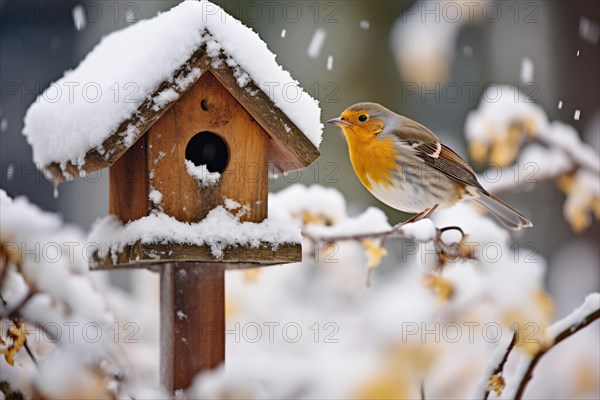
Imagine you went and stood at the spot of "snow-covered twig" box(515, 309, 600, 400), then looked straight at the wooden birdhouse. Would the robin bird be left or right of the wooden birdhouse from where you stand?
right

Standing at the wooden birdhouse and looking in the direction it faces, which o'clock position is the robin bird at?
The robin bird is roughly at 8 o'clock from the wooden birdhouse.

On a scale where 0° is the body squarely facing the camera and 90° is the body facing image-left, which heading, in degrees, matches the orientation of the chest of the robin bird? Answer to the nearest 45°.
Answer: approximately 90°

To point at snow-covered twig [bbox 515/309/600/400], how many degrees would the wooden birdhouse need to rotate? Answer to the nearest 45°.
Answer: approximately 45° to its left

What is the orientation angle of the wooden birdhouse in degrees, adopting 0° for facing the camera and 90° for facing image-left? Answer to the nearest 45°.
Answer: approximately 0°

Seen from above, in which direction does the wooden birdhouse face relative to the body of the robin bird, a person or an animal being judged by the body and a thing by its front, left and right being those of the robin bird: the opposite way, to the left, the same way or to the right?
to the left

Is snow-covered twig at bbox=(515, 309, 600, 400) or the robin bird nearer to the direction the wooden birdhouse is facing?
the snow-covered twig

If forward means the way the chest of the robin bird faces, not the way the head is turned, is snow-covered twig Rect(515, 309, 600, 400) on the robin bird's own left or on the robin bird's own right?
on the robin bird's own left

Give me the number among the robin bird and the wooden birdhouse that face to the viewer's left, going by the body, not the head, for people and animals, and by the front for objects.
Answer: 1

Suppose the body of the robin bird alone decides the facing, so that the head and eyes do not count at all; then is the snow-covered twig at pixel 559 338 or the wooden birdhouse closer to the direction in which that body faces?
the wooden birdhouse

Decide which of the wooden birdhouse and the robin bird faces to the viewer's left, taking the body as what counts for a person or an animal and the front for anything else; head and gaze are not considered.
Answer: the robin bird
